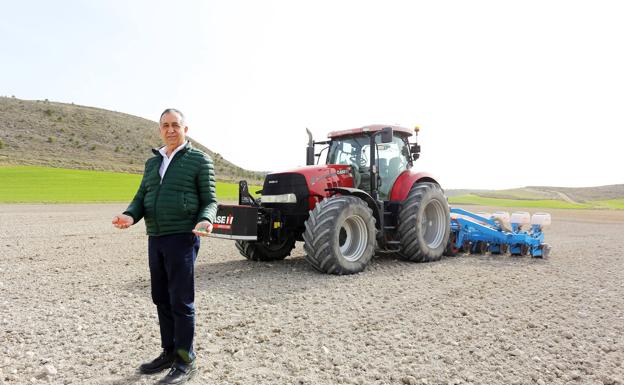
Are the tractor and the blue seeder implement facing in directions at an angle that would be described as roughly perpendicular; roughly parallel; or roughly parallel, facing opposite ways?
roughly parallel

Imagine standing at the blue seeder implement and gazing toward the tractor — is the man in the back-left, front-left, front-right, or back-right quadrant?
front-left

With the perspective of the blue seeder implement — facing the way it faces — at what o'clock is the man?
The man is roughly at 11 o'clock from the blue seeder implement.

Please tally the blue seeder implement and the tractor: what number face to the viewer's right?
0

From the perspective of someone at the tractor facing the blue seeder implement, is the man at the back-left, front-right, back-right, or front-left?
back-right

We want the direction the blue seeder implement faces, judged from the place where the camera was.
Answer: facing the viewer and to the left of the viewer

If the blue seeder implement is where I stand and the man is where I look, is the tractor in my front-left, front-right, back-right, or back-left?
front-right

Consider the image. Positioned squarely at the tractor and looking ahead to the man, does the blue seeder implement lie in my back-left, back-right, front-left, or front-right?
back-left

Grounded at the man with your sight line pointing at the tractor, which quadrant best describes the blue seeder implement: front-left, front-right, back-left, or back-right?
front-right

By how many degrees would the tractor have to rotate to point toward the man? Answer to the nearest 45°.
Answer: approximately 45° to its left

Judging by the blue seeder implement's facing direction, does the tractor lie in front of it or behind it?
in front

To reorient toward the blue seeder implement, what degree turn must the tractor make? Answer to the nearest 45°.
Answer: approximately 180°
